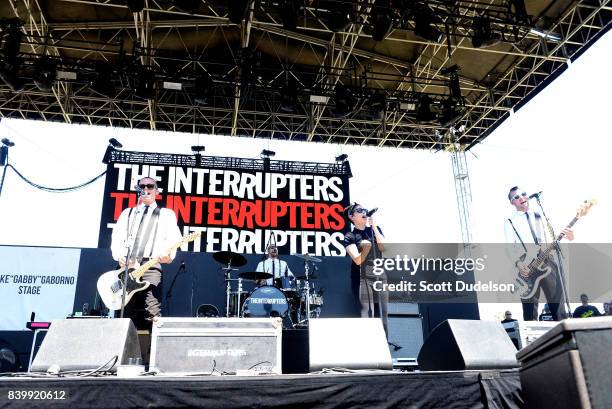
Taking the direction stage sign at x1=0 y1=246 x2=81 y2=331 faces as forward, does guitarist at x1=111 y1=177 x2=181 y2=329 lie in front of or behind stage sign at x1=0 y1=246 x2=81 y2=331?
in front

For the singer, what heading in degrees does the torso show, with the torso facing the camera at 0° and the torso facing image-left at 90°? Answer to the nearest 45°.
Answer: approximately 315°

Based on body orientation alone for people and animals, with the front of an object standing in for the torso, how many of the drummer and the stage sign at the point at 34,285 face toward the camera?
2

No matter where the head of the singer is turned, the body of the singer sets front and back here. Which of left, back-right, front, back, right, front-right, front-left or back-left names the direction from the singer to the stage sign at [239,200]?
back

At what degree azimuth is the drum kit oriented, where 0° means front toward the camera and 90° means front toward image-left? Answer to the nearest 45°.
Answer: approximately 0°

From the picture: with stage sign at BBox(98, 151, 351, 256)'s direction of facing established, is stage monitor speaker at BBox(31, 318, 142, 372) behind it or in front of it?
in front

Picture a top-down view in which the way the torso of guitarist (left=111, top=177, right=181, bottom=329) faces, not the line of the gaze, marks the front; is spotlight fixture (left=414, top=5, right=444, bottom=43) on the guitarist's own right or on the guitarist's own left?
on the guitarist's own left

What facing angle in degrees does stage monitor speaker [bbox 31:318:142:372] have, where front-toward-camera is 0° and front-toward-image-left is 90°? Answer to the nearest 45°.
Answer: approximately 180°

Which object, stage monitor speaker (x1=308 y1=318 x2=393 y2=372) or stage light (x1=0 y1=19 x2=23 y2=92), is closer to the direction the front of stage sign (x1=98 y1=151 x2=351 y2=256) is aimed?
the stage monitor speaker

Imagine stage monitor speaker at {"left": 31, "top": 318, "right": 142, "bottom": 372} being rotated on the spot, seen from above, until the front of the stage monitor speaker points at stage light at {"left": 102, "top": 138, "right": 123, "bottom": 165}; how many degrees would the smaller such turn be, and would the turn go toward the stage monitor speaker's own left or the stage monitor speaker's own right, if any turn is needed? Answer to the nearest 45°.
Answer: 0° — it already faces it
